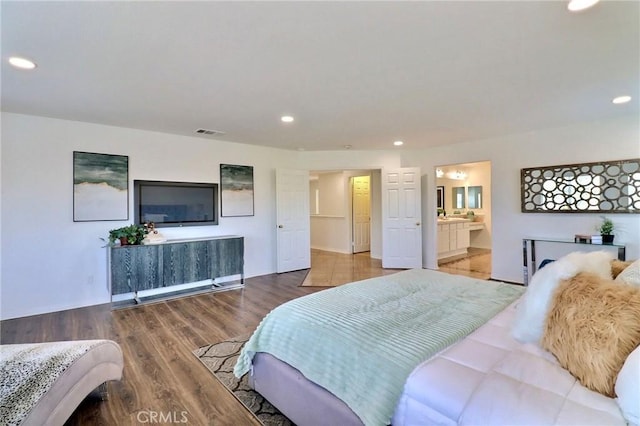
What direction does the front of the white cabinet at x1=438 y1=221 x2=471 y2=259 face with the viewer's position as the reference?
facing the viewer and to the right of the viewer

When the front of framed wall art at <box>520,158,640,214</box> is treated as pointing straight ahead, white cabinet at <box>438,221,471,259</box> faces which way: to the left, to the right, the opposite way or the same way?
to the left

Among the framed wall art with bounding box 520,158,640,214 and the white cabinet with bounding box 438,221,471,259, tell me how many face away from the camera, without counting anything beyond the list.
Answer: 0

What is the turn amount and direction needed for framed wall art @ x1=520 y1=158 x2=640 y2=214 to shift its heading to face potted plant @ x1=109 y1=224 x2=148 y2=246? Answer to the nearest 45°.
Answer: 0° — it already faces it

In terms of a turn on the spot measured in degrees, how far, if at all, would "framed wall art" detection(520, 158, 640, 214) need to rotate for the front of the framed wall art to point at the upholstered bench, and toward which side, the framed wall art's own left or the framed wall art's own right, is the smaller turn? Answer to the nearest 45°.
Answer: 0° — it already faces it

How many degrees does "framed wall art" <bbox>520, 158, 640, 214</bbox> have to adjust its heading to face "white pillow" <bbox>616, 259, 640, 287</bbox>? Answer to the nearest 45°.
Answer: approximately 45° to its left

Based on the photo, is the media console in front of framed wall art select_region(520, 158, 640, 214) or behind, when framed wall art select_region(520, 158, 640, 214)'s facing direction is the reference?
in front

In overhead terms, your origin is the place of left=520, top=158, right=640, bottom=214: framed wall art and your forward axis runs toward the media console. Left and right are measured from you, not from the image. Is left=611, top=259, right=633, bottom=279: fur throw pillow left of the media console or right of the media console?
left

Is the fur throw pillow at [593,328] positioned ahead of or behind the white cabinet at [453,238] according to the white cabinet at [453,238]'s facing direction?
ahead

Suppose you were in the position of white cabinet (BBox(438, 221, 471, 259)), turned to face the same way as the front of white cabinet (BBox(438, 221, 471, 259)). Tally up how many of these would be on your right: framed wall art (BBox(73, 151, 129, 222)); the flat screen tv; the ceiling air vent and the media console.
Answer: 4

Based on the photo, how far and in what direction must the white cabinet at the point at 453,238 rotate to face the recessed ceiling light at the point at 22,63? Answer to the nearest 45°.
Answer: approximately 90° to its right

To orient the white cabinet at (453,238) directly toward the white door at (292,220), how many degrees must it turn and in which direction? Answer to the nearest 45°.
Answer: approximately 90° to its right

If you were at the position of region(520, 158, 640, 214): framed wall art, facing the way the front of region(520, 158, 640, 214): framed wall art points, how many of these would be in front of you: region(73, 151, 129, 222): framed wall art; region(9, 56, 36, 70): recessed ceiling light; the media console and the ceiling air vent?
4

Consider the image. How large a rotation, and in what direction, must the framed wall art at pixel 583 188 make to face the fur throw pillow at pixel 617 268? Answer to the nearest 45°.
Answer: approximately 45° to its left

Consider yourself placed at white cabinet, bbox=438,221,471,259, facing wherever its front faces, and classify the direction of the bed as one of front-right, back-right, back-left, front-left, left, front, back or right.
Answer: front-right

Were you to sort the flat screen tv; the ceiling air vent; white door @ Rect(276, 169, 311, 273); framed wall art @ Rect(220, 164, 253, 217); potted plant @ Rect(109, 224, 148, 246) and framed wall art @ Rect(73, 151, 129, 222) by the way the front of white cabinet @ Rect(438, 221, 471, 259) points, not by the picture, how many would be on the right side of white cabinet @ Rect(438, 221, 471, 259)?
6

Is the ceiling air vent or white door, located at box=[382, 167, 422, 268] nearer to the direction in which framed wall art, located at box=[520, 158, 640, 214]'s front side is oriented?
the ceiling air vent

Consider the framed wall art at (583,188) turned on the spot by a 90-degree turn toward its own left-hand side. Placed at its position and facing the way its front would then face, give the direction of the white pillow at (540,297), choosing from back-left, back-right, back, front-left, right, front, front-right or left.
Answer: front-right
